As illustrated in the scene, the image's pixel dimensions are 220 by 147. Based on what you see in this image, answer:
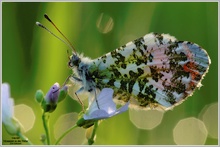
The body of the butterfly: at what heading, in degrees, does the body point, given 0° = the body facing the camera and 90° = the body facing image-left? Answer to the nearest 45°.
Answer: approximately 90°
